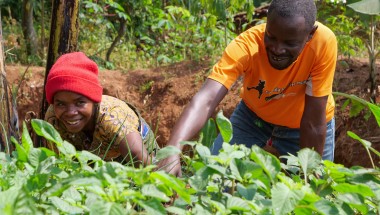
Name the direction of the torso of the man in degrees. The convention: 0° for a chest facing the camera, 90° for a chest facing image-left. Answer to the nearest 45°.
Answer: approximately 45°

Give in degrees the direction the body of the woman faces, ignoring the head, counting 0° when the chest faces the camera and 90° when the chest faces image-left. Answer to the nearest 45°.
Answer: approximately 45°

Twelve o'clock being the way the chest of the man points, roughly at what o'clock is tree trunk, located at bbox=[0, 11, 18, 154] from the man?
The tree trunk is roughly at 3 o'clock from the man.

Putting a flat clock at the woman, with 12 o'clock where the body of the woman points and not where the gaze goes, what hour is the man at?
The man is roughly at 8 o'clock from the woman.
